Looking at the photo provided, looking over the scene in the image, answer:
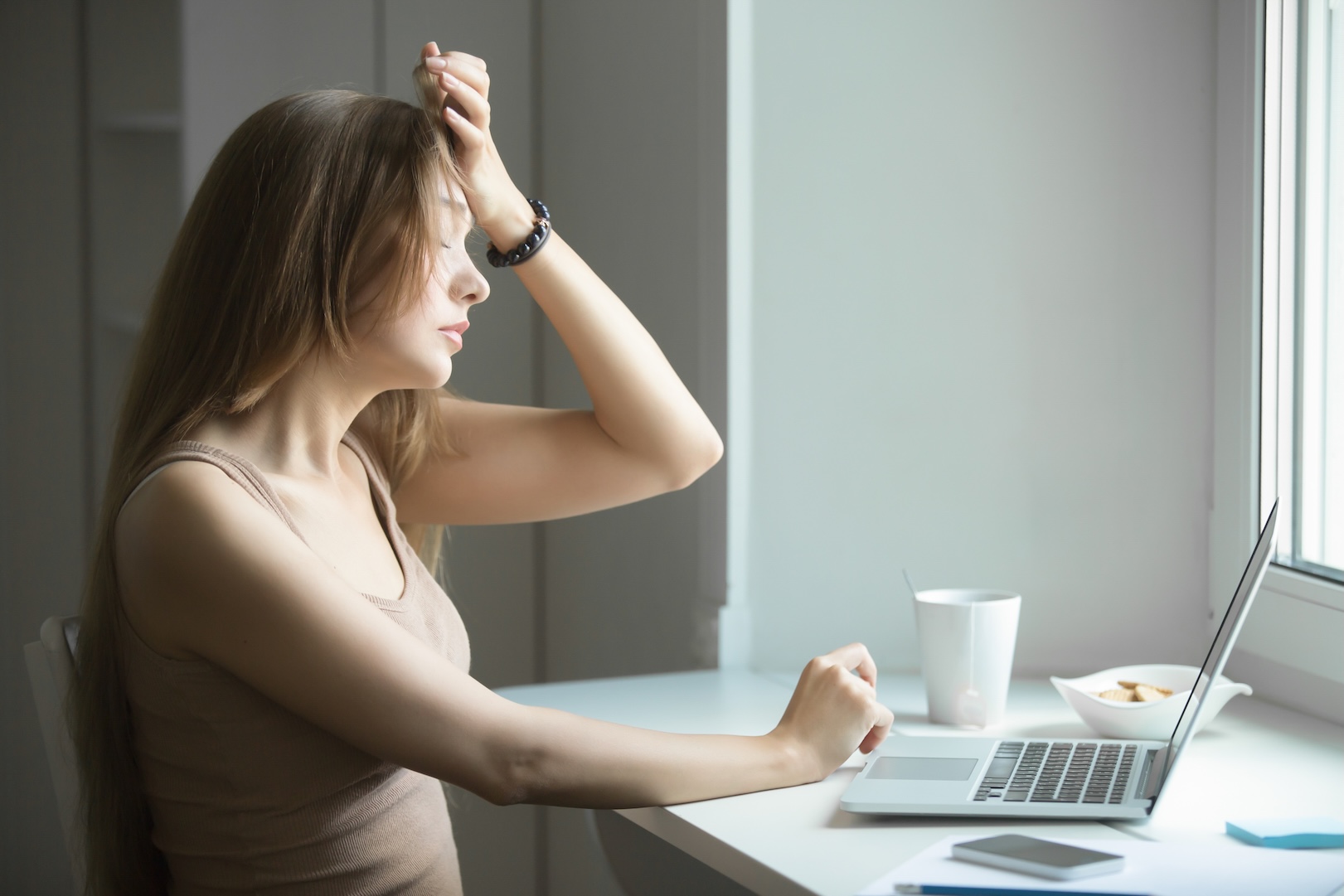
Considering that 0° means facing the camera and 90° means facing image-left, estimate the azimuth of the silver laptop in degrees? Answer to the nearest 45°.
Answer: approximately 90°

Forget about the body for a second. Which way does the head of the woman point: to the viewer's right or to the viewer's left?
to the viewer's right
